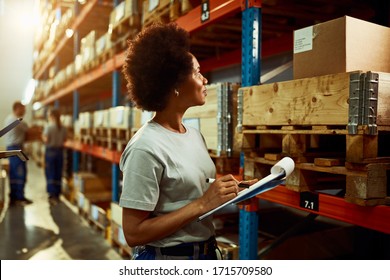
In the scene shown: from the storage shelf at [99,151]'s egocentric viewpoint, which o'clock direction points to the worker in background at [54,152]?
The worker in background is roughly at 4 o'clock from the storage shelf.

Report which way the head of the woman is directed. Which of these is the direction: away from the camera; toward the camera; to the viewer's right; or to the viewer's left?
to the viewer's right
